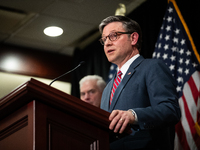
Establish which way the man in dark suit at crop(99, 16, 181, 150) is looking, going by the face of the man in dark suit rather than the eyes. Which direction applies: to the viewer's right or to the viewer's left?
to the viewer's left

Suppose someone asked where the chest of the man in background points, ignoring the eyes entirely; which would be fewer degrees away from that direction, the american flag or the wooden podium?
the wooden podium

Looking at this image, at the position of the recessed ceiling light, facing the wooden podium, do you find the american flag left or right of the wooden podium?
left

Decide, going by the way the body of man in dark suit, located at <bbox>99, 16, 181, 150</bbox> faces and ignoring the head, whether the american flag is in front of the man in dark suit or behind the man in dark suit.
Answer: behind

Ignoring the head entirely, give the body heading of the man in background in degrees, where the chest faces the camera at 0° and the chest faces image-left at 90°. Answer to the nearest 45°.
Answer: approximately 45°

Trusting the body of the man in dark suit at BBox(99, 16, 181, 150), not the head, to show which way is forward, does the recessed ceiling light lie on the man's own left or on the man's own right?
on the man's own right

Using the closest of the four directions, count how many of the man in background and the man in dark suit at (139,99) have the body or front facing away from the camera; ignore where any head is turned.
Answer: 0

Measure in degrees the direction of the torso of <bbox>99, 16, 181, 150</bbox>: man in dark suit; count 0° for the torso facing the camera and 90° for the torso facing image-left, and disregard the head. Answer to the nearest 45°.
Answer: approximately 45°

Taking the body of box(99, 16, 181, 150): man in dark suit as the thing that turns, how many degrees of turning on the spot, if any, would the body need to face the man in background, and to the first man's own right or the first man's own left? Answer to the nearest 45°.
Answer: approximately 135° to the first man's own right
